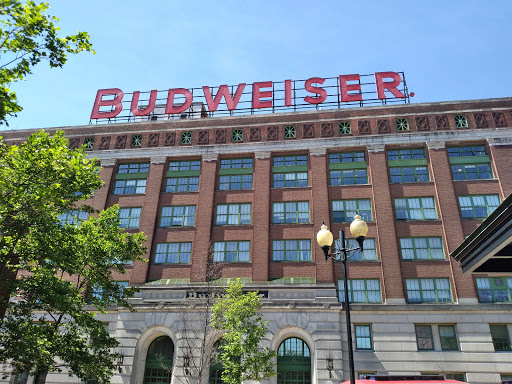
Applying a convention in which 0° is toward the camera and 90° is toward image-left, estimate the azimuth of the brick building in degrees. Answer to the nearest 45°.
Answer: approximately 0°

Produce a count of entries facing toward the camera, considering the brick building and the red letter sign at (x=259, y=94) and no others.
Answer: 2

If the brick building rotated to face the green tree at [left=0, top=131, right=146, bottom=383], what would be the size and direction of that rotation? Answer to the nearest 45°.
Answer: approximately 45° to its right
